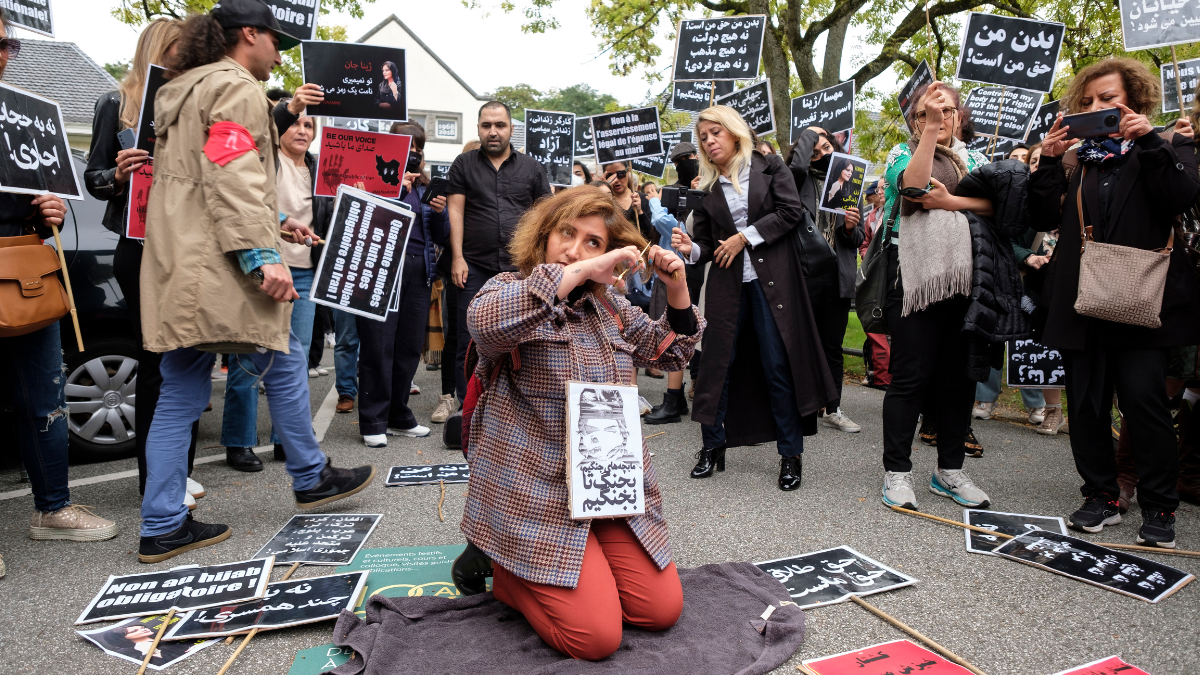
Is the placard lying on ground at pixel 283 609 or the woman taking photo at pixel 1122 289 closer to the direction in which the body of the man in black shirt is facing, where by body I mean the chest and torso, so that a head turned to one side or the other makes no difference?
the placard lying on ground

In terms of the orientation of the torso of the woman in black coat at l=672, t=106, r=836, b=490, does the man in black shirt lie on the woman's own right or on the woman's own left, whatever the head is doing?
on the woman's own right

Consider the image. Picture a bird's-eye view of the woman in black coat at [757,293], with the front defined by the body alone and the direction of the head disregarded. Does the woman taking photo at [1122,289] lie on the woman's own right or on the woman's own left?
on the woman's own left

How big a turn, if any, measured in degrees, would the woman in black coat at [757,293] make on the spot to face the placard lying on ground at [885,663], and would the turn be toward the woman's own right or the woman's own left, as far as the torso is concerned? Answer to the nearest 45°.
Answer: approximately 45° to the woman's own left

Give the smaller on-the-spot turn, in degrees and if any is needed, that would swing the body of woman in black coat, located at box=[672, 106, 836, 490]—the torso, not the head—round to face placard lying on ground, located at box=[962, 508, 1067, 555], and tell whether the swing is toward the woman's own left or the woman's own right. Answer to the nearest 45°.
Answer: approximately 90° to the woman's own left

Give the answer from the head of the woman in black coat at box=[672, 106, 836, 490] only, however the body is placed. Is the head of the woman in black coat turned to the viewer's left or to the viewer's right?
to the viewer's left

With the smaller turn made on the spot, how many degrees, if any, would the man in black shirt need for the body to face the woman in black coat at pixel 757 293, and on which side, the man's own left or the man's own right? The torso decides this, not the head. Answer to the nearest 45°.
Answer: approximately 45° to the man's own left

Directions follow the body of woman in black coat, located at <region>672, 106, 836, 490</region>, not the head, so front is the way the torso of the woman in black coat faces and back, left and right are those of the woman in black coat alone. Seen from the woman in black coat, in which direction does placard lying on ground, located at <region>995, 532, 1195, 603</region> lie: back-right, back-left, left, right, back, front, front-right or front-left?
left

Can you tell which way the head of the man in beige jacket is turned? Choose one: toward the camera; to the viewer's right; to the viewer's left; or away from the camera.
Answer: to the viewer's right

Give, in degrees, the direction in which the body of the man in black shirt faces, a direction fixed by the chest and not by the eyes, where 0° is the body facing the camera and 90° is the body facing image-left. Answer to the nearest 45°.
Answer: approximately 0°
